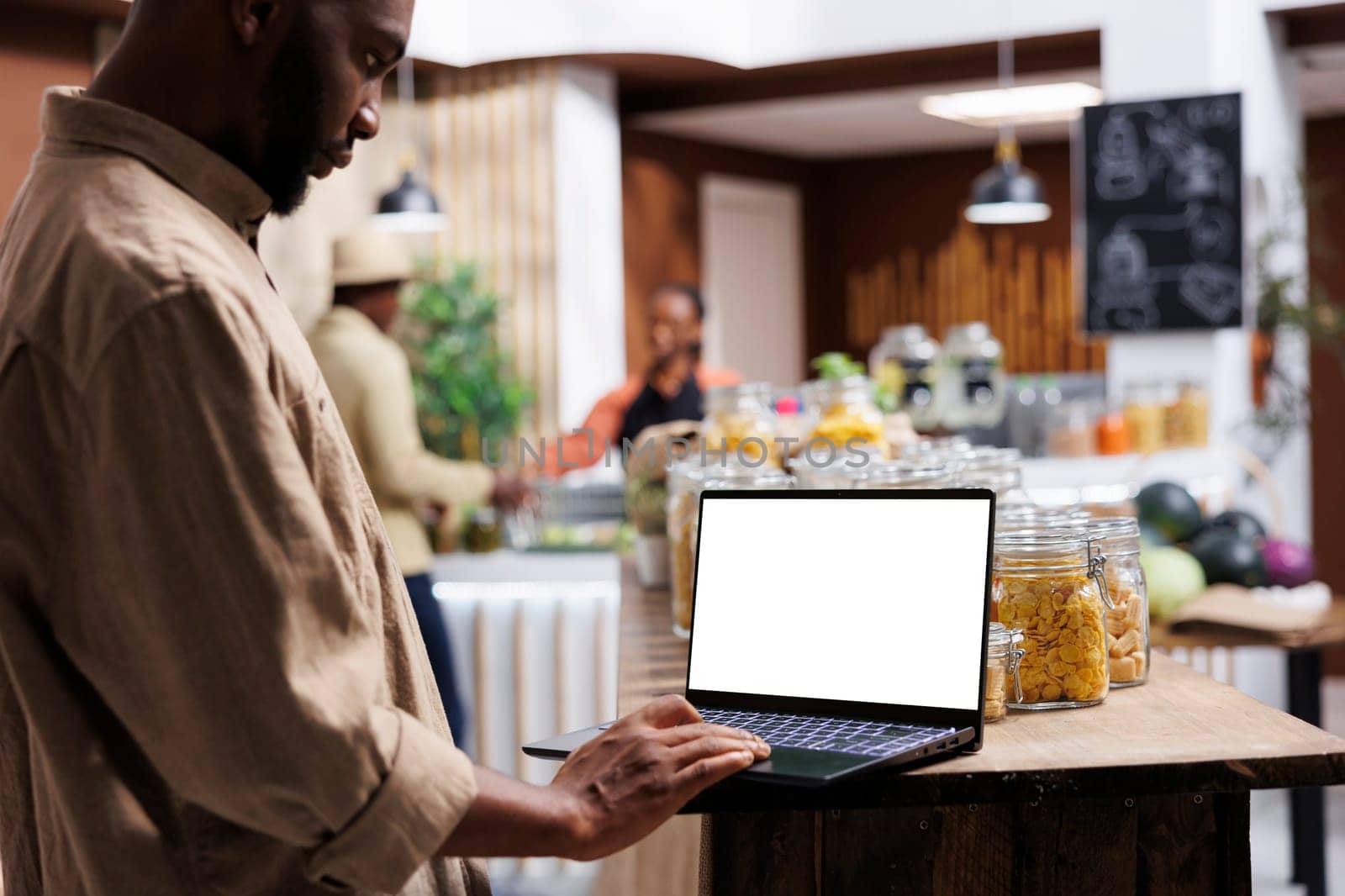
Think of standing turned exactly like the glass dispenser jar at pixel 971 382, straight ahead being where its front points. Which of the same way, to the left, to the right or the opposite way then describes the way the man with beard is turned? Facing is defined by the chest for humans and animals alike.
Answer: to the left

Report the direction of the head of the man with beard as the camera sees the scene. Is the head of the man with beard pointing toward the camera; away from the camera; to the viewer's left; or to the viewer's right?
to the viewer's right

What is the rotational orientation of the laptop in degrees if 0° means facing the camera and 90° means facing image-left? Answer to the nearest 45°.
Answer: approximately 45°

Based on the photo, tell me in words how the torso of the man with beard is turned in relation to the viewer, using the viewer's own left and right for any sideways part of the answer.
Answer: facing to the right of the viewer

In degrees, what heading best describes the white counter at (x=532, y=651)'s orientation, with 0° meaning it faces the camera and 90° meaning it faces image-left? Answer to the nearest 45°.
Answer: approximately 0°

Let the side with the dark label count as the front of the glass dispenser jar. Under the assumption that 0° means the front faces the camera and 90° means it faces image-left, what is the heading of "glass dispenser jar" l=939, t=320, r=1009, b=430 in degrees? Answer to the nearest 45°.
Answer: approximately 0°

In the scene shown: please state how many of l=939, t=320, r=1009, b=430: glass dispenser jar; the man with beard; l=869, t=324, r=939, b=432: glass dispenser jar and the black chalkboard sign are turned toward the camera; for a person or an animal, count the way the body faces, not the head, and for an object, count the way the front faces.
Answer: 3

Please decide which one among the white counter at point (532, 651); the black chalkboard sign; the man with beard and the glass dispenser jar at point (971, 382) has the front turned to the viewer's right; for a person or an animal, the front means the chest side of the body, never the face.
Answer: the man with beard
